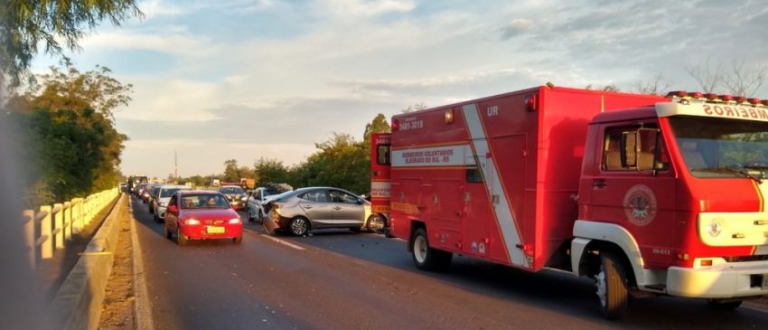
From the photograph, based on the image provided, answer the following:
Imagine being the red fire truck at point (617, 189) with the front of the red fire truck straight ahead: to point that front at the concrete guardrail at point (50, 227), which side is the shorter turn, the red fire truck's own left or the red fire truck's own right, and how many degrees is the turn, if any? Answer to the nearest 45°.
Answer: approximately 135° to the red fire truck's own right

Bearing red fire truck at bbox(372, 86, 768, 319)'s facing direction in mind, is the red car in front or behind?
behind

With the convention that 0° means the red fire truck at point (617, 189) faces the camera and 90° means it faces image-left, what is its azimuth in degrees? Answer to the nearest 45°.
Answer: approximately 315°

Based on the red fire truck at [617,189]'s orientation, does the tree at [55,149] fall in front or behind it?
behind

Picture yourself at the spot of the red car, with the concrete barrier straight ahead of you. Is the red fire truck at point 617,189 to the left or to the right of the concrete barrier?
left
